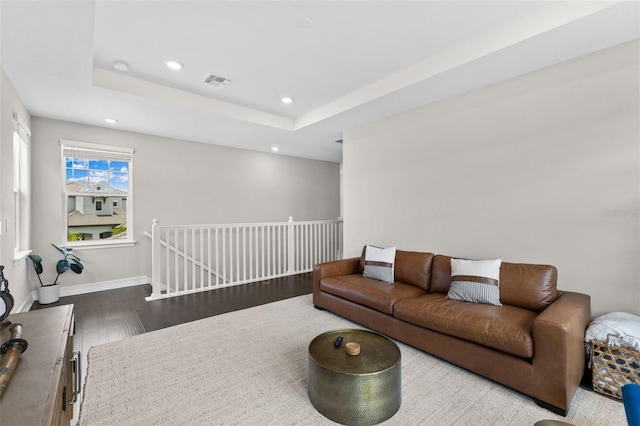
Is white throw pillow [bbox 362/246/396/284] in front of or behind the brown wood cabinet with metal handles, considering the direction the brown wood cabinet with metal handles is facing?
in front

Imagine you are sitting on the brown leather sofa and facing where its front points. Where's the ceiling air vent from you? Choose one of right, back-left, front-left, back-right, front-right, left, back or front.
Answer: front-right

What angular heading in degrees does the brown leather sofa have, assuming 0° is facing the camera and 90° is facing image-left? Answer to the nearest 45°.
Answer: approximately 45°

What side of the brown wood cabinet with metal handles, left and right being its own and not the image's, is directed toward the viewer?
right

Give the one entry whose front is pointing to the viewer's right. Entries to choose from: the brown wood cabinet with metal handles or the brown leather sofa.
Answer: the brown wood cabinet with metal handles

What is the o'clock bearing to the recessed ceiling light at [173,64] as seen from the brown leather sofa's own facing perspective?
The recessed ceiling light is roughly at 1 o'clock from the brown leather sofa.

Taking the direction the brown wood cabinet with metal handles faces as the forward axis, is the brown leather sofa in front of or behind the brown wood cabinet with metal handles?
in front

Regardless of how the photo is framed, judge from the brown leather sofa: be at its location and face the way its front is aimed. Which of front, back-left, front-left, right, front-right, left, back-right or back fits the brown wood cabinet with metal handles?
front

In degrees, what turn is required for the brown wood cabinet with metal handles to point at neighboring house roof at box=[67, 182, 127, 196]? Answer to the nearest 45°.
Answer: approximately 90° to its left

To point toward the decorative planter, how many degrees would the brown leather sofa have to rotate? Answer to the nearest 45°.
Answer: approximately 45° to its right

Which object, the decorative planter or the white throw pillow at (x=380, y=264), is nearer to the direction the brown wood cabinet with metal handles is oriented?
the white throw pillow

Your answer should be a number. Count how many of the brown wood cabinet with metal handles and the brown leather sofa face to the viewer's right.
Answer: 1

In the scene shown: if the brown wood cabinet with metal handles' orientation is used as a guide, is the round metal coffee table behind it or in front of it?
in front
